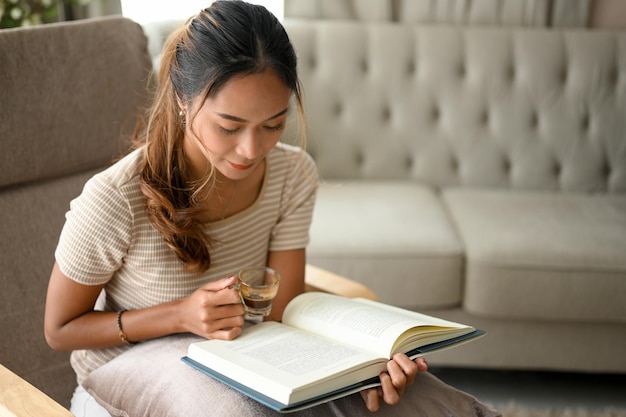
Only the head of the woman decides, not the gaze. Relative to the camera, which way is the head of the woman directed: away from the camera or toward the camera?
toward the camera

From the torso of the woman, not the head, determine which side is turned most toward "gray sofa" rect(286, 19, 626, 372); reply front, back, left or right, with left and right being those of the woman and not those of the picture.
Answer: left

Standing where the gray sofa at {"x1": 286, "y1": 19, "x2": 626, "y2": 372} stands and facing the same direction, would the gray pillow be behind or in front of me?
in front

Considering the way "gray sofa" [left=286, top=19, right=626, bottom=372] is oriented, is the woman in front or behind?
in front

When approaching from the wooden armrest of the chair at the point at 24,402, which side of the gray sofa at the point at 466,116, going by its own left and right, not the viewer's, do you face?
front

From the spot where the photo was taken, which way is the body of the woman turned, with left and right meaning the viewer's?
facing the viewer and to the right of the viewer

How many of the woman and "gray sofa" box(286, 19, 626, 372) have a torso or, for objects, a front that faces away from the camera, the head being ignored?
0

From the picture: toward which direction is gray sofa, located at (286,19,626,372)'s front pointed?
toward the camera
